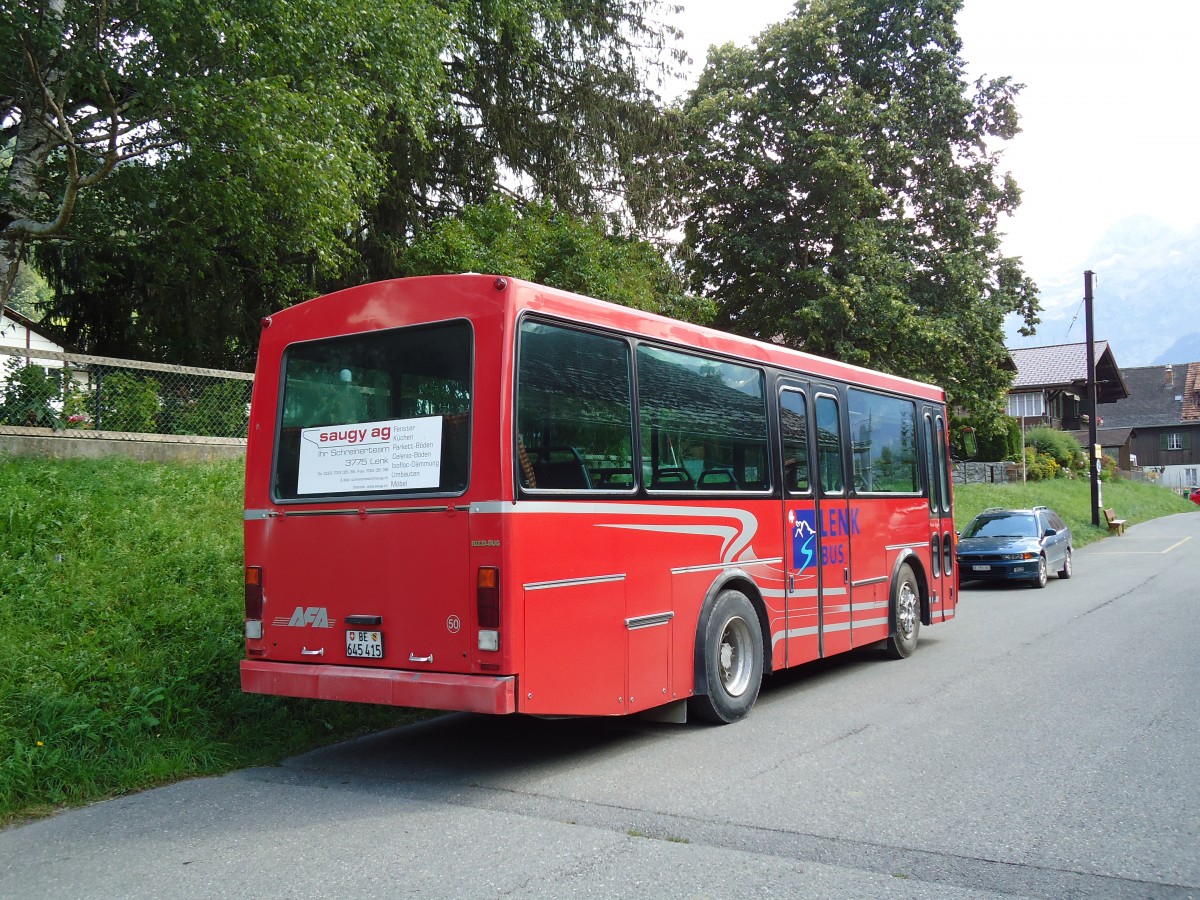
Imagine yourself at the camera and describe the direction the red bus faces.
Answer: facing away from the viewer and to the right of the viewer

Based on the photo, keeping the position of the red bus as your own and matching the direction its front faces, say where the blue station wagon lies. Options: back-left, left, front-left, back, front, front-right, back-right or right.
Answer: front

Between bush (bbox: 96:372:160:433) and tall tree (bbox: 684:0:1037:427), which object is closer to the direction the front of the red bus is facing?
the tall tree

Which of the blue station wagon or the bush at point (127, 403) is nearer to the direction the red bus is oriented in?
the blue station wagon

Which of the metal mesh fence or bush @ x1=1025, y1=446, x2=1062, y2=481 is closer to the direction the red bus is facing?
the bush

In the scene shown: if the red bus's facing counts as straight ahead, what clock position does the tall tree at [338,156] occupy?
The tall tree is roughly at 10 o'clock from the red bus.

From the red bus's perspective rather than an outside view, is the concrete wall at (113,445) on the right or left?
on its left

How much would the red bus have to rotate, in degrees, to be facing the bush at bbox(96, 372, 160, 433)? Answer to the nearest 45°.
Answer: approximately 90° to its left

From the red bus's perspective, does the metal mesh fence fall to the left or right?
on its left

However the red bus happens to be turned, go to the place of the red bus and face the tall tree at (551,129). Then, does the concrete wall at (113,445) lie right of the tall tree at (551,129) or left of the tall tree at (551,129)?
left

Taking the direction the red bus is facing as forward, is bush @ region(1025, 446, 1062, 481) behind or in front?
in front

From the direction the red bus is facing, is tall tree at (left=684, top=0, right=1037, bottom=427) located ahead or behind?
ahead
